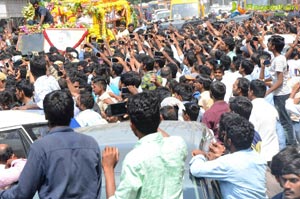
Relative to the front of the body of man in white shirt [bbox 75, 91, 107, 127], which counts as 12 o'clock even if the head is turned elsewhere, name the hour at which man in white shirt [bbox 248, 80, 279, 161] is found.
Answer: man in white shirt [bbox 248, 80, 279, 161] is roughly at 5 o'clock from man in white shirt [bbox 75, 91, 107, 127].

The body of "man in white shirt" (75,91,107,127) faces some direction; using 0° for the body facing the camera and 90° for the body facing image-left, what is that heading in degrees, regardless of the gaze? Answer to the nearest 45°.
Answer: approximately 135°
